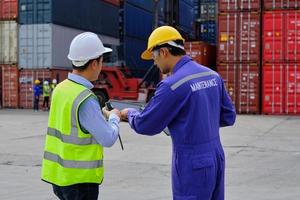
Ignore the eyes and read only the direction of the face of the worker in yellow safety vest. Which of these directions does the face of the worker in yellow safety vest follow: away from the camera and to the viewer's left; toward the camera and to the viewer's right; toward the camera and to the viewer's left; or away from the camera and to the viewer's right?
away from the camera and to the viewer's right

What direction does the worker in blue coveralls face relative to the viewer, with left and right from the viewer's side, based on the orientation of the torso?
facing away from the viewer and to the left of the viewer

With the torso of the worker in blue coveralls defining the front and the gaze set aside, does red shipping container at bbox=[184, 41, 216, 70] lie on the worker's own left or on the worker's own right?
on the worker's own right
